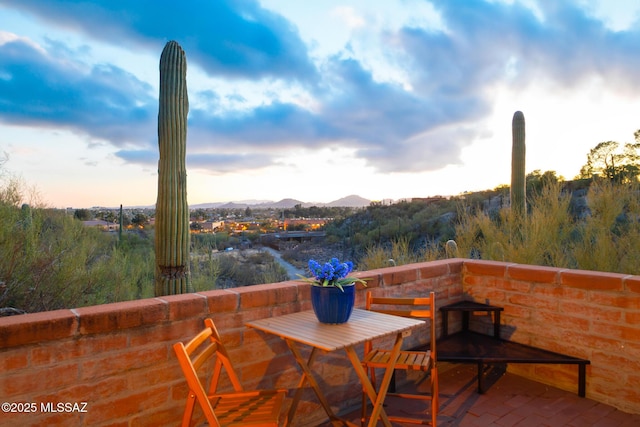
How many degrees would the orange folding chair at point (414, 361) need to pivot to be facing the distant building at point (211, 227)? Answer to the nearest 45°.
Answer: approximately 90° to its right

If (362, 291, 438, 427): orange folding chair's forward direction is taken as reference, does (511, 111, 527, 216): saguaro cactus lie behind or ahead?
behind

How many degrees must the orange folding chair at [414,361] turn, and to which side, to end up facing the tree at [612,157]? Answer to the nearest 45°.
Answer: approximately 180°

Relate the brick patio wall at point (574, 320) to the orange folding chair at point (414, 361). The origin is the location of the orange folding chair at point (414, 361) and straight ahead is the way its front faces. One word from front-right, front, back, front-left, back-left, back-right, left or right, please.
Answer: back

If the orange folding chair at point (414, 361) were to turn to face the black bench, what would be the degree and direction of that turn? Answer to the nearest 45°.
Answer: approximately 180°

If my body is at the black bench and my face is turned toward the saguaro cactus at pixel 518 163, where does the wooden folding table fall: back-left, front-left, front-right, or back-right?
back-left

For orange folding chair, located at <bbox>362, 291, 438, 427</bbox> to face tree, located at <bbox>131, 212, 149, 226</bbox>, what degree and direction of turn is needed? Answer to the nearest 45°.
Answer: approximately 90° to its right

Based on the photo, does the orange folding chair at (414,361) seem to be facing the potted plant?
yes

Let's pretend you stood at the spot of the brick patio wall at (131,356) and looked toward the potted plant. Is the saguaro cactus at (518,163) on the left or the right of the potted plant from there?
left
